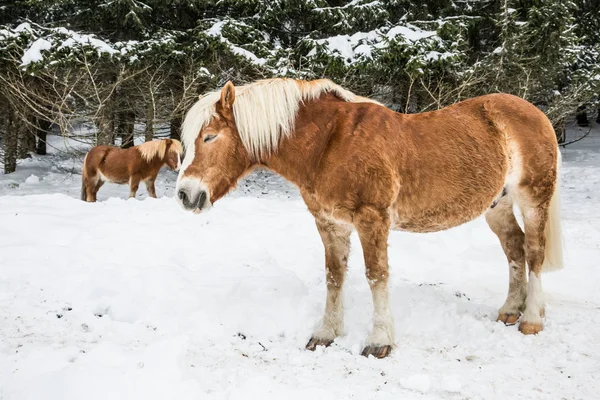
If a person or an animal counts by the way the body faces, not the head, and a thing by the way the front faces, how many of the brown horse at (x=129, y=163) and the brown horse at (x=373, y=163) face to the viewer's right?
1

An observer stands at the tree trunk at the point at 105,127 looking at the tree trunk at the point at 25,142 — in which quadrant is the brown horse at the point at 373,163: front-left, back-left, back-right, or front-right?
back-left

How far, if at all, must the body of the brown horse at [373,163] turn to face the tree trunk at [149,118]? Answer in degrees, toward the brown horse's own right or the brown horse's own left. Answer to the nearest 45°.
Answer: approximately 45° to the brown horse's own right

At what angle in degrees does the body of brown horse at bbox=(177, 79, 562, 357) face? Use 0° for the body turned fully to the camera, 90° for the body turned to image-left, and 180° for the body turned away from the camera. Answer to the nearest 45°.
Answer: approximately 90°

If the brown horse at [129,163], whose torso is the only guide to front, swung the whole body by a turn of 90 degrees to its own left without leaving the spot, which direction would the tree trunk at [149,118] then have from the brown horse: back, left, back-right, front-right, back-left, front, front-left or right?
front

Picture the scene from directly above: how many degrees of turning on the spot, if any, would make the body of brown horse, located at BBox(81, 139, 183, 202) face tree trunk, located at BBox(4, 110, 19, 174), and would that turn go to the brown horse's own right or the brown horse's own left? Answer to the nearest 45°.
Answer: approximately 135° to the brown horse's own left

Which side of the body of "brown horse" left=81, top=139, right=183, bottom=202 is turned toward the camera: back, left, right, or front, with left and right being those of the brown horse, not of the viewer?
right

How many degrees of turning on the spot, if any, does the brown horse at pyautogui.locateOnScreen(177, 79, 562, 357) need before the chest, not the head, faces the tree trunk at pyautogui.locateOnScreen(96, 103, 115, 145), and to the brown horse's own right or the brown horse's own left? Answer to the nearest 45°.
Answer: approximately 45° to the brown horse's own right
